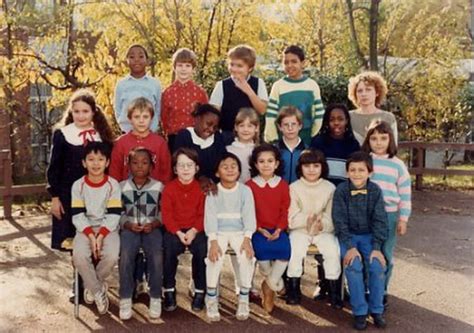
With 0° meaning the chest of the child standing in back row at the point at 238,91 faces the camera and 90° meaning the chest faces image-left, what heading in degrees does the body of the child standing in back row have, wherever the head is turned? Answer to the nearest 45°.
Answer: approximately 0°

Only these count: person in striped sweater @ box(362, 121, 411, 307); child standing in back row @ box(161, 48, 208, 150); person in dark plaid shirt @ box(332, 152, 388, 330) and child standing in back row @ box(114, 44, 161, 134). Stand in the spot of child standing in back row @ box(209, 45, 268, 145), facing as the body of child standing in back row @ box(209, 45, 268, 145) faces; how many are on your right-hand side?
2

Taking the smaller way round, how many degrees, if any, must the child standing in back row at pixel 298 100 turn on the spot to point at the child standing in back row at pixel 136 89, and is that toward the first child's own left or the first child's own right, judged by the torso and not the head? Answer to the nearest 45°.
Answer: approximately 90° to the first child's own right

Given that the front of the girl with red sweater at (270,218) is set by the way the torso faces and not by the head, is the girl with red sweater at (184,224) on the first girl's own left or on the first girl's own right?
on the first girl's own right

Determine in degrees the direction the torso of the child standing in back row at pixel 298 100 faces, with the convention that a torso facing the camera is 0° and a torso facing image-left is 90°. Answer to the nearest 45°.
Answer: approximately 0°
